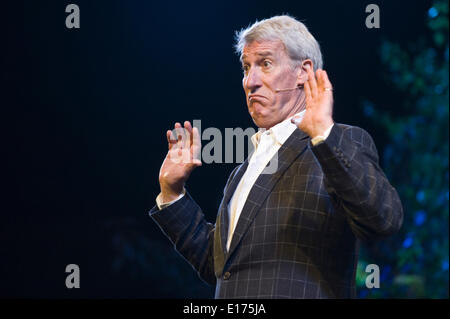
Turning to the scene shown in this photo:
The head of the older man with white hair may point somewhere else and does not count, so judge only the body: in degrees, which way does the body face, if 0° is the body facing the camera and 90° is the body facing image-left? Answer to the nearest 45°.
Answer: approximately 45°
